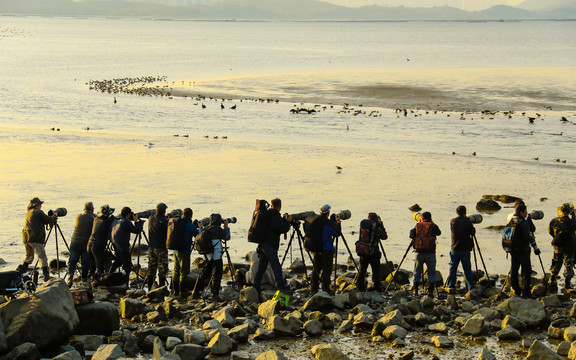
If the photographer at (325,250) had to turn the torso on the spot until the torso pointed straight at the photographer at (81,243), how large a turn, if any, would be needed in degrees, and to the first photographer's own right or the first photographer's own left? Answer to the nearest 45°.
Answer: approximately 135° to the first photographer's own left

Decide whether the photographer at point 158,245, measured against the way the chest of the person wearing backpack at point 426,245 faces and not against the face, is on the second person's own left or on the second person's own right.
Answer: on the second person's own left

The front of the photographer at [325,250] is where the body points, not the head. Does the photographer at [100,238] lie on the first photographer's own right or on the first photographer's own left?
on the first photographer's own left

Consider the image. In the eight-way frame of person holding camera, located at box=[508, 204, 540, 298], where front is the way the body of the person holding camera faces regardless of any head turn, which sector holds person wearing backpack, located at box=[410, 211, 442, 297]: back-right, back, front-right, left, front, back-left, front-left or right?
back-left

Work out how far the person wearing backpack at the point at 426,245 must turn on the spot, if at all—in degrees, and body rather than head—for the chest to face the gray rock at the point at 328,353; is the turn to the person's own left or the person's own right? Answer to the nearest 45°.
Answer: approximately 180°

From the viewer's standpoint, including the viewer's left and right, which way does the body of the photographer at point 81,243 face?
facing away from the viewer and to the right of the viewer

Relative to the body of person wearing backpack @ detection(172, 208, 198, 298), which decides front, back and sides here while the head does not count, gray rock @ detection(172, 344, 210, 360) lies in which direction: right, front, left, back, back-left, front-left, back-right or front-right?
back-right

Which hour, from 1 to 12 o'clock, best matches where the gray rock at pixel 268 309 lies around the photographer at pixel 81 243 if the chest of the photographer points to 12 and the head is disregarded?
The gray rock is roughly at 3 o'clock from the photographer.

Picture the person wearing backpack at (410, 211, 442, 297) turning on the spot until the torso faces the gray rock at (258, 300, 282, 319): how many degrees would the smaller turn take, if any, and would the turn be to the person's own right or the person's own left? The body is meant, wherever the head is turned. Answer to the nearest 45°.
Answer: approximately 135° to the person's own left

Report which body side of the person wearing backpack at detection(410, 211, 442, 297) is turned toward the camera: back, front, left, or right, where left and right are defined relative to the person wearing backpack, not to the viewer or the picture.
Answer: back

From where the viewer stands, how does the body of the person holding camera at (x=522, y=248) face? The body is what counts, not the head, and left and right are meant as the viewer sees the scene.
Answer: facing away from the viewer and to the right of the viewer

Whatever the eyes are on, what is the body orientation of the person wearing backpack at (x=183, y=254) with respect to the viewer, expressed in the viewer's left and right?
facing away from the viewer and to the right of the viewer
